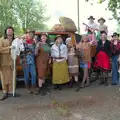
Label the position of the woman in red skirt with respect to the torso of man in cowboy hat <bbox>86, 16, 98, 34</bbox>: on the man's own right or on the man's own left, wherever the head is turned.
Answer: on the man's own left

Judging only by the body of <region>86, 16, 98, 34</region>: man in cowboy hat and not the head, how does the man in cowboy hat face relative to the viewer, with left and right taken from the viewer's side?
facing the viewer and to the left of the viewer

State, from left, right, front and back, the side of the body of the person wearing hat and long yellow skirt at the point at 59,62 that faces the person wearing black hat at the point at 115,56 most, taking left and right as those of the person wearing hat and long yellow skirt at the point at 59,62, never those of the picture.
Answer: left

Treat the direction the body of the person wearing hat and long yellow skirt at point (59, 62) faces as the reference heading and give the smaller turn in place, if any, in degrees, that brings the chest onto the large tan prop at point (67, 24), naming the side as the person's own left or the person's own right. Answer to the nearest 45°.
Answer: approximately 180°

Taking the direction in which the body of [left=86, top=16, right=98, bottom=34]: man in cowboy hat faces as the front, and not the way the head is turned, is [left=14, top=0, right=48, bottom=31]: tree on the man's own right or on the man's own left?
on the man's own right

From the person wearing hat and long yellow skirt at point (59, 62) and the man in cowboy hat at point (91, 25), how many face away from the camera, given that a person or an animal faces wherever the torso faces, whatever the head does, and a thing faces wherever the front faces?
0

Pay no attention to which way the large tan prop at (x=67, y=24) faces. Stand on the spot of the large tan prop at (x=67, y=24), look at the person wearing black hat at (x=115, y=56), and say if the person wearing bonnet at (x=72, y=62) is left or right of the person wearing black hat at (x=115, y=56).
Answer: right

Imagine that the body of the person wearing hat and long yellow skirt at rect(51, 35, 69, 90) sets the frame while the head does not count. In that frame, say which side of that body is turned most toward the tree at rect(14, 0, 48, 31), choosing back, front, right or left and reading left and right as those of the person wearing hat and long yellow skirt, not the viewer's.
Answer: back

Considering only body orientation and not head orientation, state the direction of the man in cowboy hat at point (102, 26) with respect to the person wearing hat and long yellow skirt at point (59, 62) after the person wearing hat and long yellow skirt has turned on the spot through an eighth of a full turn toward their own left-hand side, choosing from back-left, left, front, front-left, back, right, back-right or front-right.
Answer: left

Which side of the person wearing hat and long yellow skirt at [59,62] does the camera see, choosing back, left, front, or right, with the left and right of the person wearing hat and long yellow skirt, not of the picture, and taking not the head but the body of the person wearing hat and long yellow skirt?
front

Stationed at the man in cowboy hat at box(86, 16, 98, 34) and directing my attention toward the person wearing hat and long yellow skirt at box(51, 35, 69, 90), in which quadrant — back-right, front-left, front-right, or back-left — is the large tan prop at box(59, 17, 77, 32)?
front-right
